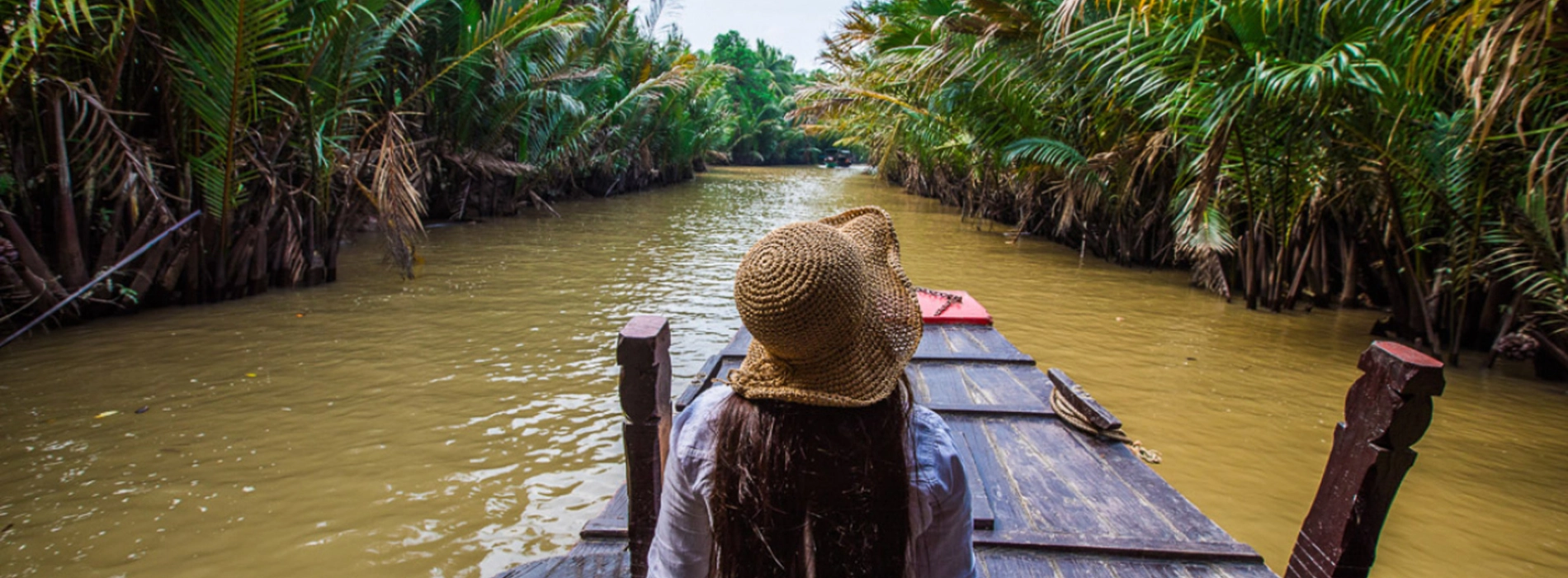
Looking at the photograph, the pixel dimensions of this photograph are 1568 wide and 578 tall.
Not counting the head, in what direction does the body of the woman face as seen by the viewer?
away from the camera

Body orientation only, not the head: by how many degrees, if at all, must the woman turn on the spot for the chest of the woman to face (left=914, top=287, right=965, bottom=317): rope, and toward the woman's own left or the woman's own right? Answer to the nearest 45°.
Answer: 0° — they already face it

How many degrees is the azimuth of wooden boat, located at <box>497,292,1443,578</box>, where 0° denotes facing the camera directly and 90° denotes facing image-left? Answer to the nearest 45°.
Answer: approximately 180°

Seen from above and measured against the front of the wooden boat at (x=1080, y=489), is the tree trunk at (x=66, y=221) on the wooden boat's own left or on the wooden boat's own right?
on the wooden boat's own left
